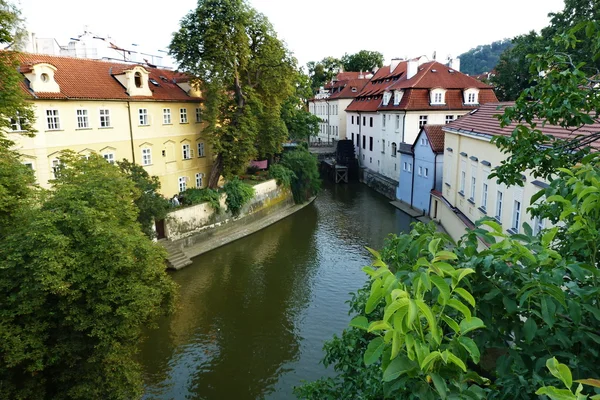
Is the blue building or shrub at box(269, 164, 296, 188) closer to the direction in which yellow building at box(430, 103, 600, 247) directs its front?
the shrub

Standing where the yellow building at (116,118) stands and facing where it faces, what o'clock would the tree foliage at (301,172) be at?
The tree foliage is roughly at 10 o'clock from the yellow building.

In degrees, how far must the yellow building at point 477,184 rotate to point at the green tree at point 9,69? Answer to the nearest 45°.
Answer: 0° — it already faces it

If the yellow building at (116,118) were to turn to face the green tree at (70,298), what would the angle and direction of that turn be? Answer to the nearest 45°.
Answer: approximately 45° to its right

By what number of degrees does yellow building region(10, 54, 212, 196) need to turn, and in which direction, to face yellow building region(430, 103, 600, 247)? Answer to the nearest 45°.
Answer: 0° — it already faces it

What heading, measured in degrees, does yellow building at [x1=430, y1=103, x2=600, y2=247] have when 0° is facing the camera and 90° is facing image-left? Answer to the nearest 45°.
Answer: approximately 45°

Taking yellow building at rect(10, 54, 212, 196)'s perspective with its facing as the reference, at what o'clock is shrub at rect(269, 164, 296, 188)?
The shrub is roughly at 10 o'clock from the yellow building.

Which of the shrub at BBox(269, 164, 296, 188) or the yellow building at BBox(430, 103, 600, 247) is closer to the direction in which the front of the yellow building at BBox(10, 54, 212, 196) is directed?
the yellow building

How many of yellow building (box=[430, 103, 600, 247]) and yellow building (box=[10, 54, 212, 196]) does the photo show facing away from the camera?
0

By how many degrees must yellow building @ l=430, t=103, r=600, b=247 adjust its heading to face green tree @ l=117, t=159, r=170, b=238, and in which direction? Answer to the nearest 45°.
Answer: approximately 45° to its right

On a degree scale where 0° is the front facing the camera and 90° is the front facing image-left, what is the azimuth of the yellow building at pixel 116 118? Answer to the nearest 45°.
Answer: approximately 315°

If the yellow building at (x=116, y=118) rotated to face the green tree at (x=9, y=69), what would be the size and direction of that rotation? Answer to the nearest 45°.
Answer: approximately 45° to its right
